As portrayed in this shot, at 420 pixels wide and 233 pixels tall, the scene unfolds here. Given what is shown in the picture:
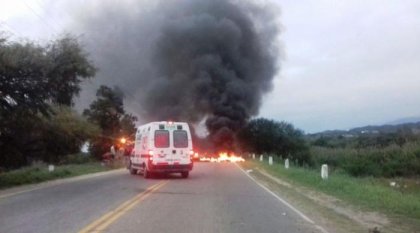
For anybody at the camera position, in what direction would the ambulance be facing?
facing away from the viewer and to the left of the viewer

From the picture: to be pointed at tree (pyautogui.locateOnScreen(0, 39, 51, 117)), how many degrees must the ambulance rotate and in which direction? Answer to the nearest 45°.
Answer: approximately 45° to its left

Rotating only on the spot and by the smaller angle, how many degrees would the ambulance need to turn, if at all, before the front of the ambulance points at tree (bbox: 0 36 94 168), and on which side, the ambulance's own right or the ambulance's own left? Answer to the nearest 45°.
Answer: approximately 45° to the ambulance's own left

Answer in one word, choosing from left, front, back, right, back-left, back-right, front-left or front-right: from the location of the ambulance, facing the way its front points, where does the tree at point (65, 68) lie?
front-left
